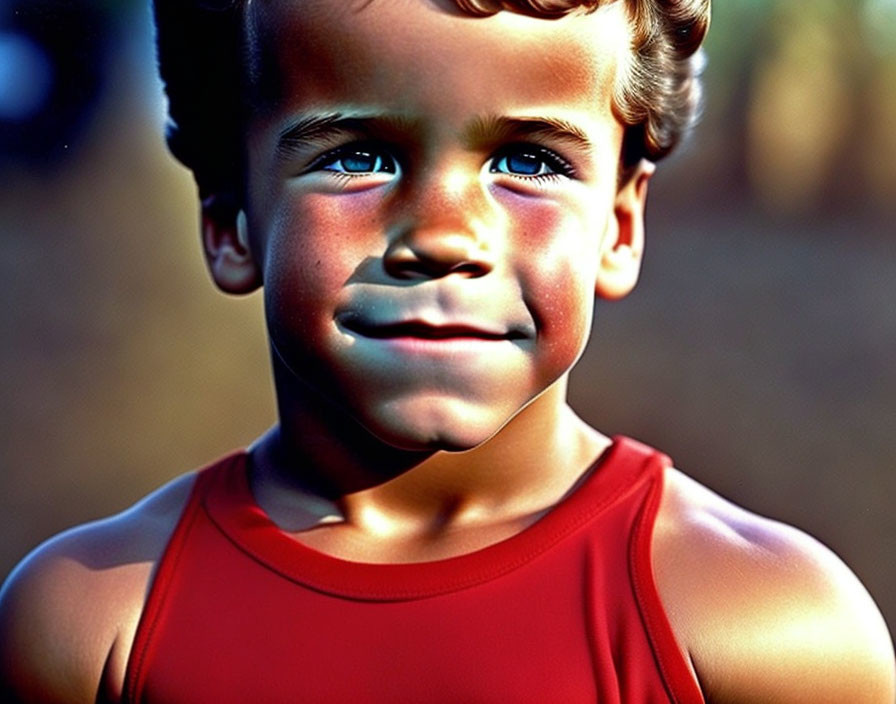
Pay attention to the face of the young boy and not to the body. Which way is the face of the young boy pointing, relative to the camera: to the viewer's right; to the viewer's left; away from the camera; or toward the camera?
toward the camera

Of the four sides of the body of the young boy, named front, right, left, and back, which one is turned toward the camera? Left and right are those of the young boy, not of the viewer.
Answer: front
